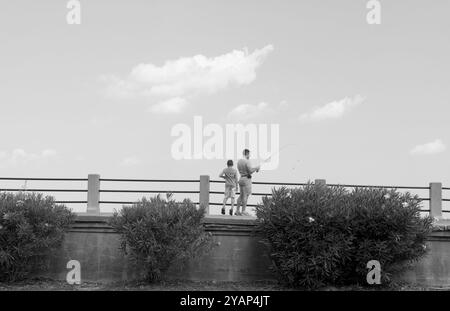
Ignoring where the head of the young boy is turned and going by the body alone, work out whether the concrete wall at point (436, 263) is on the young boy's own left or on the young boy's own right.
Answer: on the young boy's own right

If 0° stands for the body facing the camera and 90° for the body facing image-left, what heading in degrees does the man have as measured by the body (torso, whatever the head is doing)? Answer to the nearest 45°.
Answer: approximately 225°

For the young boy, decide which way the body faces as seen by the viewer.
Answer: away from the camera

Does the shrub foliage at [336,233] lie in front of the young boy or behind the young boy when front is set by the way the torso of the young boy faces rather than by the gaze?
behind

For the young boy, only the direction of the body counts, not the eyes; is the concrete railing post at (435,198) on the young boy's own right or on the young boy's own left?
on the young boy's own right

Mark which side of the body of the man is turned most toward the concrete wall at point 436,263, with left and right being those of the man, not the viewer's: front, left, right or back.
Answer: right

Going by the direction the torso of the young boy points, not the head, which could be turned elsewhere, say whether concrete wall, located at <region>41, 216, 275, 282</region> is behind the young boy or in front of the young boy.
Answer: behind
